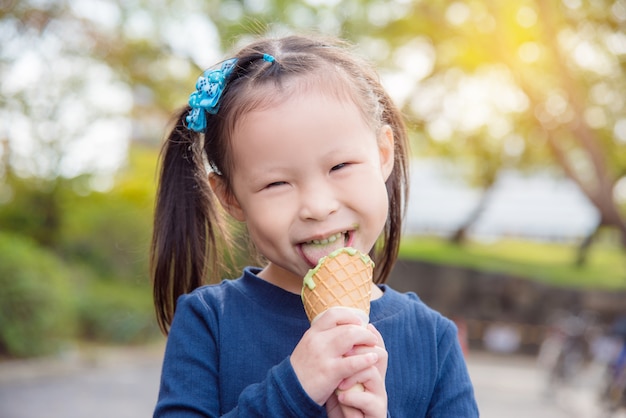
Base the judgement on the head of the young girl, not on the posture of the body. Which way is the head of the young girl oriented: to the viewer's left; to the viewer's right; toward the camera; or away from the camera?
toward the camera

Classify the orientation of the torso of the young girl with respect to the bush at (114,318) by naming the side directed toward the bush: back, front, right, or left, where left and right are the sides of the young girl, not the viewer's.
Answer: back

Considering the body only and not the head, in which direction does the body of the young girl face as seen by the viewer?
toward the camera

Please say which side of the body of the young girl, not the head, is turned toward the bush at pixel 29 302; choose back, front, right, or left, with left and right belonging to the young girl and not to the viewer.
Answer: back
